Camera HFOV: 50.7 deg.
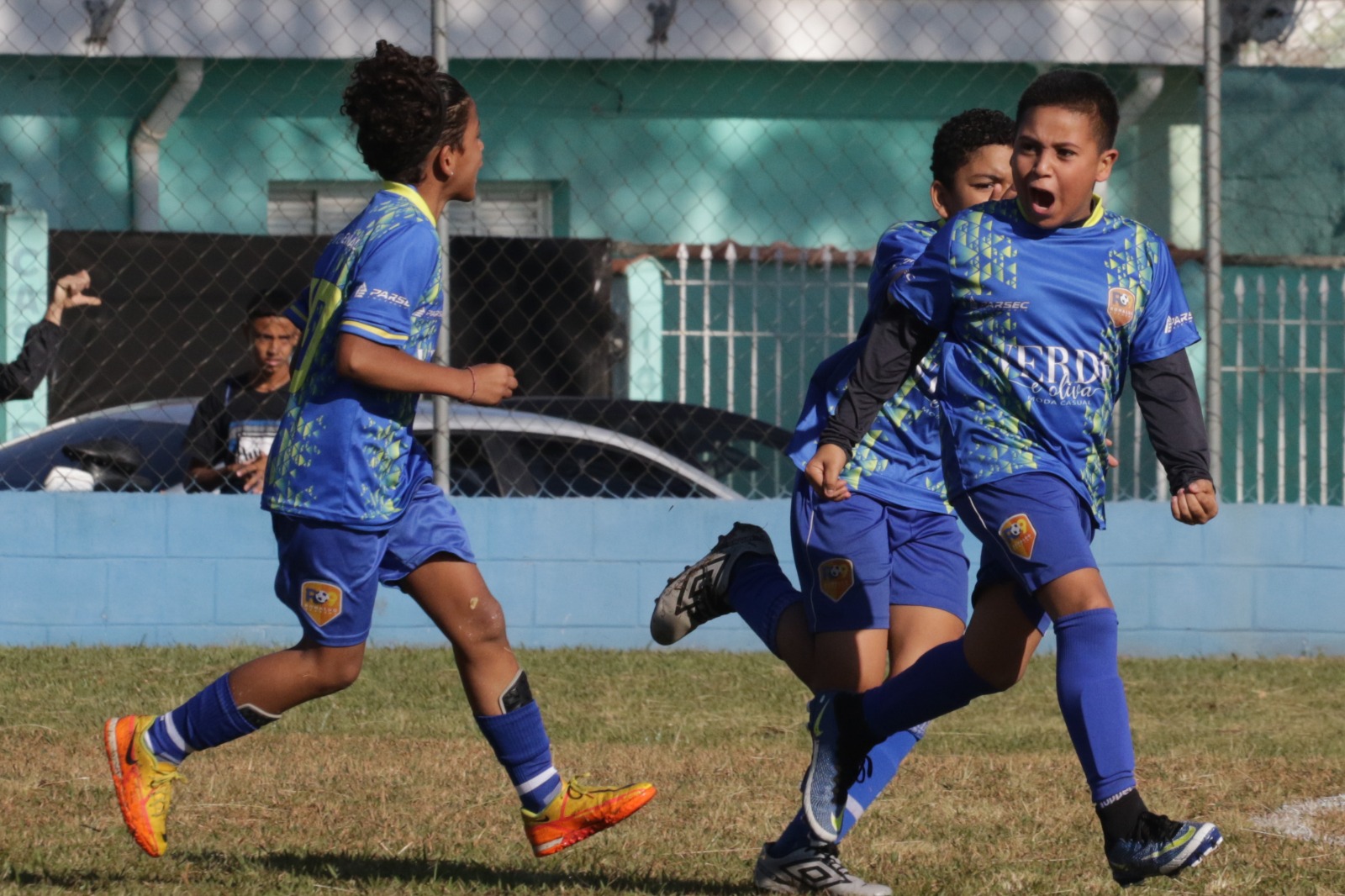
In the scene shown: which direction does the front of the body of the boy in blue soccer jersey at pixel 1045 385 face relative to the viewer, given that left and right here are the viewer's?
facing the viewer and to the right of the viewer

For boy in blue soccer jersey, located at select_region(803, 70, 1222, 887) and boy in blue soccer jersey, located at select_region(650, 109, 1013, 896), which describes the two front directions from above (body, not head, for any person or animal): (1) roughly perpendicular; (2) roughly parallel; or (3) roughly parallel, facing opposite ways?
roughly parallel

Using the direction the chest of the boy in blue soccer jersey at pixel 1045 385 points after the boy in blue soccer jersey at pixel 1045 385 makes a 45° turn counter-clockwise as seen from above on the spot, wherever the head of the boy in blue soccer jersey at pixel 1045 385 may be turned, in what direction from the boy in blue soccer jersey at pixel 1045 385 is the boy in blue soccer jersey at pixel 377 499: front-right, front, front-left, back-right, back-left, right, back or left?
back

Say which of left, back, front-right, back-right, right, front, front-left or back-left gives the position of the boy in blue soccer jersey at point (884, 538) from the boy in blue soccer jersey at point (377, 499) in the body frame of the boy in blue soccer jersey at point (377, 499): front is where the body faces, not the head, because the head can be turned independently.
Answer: front

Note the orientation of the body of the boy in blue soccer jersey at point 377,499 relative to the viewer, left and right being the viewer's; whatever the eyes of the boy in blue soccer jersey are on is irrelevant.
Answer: facing to the right of the viewer

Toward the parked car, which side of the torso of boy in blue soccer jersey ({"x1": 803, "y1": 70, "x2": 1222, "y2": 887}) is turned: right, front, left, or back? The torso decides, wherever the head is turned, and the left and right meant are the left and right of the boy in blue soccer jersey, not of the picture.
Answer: back

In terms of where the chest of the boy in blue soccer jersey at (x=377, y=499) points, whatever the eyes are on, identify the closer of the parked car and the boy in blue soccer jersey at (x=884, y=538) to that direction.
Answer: the boy in blue soccer jersey

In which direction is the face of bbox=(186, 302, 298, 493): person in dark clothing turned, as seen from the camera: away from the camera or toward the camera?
toward the camera
